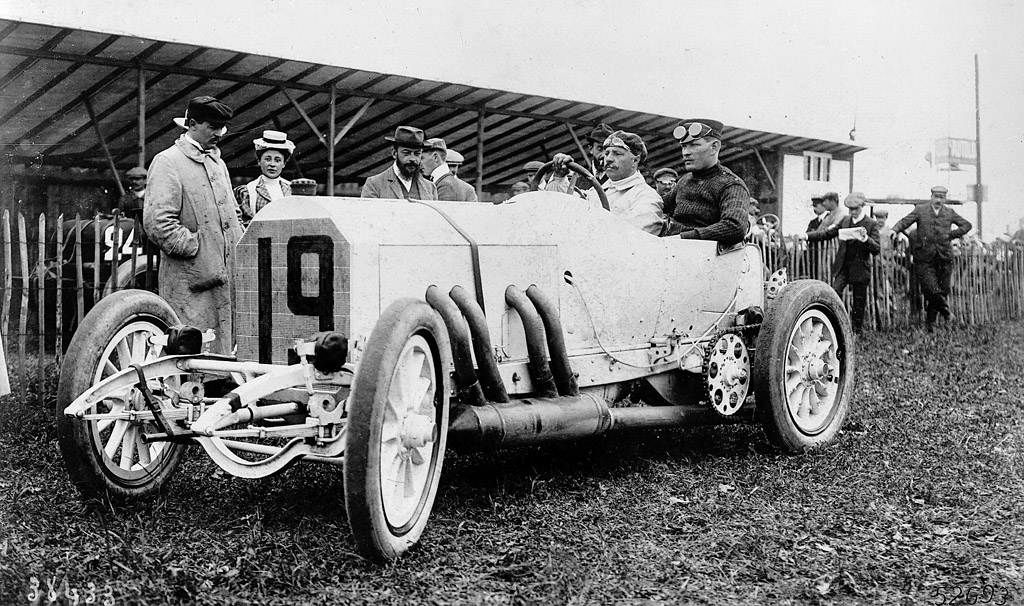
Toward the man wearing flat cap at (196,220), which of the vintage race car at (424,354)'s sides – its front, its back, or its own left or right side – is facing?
right

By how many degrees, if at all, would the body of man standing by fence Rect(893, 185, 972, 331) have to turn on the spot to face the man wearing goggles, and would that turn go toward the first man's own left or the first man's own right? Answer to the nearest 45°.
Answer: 0° — they already face them

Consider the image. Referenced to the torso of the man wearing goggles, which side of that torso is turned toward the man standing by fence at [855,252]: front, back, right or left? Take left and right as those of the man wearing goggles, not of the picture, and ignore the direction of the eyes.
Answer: back

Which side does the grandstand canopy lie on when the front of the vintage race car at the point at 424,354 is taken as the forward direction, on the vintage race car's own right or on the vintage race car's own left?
on the vintage race car's own right

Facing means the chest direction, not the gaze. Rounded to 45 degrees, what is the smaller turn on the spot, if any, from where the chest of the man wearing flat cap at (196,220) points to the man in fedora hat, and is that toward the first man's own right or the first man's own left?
approximately 90° to the first man's own left

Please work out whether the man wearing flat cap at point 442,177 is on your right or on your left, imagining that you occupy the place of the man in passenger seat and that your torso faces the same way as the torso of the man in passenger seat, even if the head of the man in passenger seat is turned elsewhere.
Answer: on your right

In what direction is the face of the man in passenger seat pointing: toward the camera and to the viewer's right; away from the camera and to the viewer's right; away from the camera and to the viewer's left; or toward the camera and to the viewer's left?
toward the camera and to the viewer's left

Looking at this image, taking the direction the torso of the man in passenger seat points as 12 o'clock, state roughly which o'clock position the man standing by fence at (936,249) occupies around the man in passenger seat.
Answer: The man standing by fence is roughly at 5 o'clock from the man in passenger seat.
